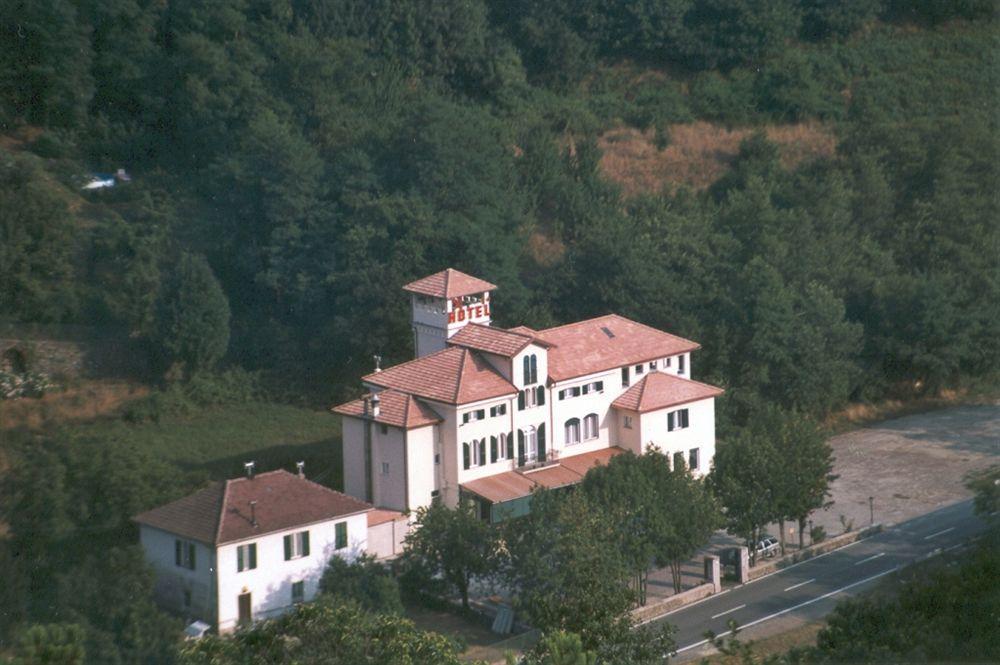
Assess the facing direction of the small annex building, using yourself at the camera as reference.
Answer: facing the viewer and to the right of the viewer

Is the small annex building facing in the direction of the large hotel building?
no

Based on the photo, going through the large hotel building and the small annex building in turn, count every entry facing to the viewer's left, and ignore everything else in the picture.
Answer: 0

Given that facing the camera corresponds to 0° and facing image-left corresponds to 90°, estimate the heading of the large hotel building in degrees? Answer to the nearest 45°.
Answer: approximately 315°

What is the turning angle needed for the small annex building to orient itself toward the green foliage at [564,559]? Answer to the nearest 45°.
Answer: approximately 45° to its left

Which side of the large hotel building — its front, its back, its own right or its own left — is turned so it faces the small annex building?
right

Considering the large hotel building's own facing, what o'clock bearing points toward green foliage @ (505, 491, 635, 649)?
The green foliage is roughly at 1 o'clock from the large hotel building.

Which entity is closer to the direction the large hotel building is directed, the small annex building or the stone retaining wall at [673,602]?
the stone retaining wall

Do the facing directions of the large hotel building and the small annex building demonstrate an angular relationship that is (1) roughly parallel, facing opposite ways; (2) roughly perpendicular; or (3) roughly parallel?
roughly parallel
